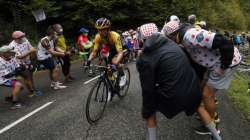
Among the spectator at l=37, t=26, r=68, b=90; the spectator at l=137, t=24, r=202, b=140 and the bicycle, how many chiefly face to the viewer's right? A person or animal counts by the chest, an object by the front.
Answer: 1

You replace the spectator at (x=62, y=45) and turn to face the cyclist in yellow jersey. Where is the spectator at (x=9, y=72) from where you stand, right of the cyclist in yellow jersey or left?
right

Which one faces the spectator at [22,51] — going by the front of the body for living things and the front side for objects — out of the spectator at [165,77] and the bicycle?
the spectator at [165,77]

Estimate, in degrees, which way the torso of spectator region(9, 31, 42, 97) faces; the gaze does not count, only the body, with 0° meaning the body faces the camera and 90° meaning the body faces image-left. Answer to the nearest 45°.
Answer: approximately 315°

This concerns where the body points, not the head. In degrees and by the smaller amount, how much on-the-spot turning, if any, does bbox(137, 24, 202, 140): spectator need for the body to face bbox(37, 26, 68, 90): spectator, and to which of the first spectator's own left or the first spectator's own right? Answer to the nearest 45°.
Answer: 0° — they already face them

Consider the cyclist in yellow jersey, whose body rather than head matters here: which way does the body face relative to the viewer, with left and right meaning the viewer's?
facing the viewer and to the left of the viewer

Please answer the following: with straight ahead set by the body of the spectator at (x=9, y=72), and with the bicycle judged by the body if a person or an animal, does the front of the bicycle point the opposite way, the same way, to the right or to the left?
to the right

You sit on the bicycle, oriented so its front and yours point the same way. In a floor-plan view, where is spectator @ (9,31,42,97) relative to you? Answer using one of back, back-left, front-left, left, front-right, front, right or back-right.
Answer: right

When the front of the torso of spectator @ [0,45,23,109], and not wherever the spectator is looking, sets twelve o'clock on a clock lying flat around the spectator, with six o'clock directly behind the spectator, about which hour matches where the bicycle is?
The bicycle is roughly at 12 o'clock from the spectator.

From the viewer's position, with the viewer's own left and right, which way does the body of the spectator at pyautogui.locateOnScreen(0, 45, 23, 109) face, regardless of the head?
facing the viewer and to the right of the viewer

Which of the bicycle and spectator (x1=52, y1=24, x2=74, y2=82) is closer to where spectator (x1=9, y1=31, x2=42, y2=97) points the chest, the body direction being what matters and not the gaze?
the bicycle

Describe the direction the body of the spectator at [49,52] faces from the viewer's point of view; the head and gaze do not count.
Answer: to the viewer's right

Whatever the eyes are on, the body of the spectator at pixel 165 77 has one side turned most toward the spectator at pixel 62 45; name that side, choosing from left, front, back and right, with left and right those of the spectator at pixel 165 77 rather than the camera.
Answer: front

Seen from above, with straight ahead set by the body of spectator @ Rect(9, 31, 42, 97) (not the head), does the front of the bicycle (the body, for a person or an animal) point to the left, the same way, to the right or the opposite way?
to the right
